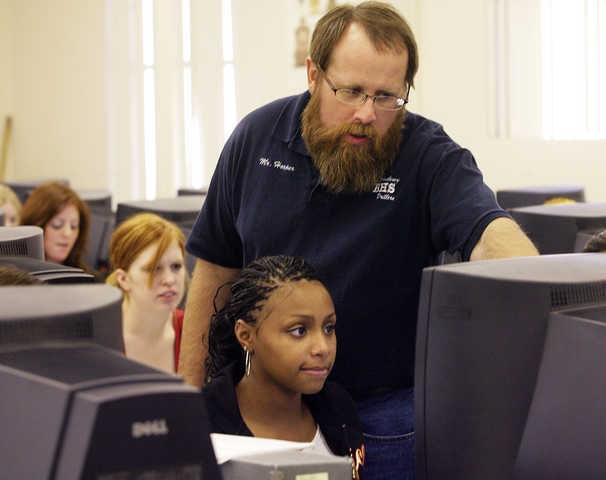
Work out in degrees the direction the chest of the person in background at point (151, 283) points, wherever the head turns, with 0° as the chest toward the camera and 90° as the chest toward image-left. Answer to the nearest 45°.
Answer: approximately 315°

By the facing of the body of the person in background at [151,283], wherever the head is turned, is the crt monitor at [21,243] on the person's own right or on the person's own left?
on the person's own right

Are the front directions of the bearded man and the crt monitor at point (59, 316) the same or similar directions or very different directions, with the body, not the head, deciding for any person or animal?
very different directions

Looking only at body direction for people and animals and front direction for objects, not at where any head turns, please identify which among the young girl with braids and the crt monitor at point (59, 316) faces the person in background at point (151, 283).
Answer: the crt monitor

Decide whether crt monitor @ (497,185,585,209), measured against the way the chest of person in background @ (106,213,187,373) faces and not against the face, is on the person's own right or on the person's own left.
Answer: on the person's own left

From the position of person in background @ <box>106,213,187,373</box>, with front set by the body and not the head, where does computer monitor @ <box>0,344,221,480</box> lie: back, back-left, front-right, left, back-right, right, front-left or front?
front-right

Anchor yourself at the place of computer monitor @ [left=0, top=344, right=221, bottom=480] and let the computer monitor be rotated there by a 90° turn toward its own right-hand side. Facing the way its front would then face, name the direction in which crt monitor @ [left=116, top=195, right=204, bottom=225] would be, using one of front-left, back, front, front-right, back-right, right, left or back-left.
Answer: front-left

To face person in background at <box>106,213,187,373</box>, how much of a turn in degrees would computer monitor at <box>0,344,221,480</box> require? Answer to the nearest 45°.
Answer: approximately 45° to its right

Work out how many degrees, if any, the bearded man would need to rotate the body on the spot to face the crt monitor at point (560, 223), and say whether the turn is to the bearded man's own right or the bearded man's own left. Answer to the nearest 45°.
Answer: approximately 135° to the bearded man's own left

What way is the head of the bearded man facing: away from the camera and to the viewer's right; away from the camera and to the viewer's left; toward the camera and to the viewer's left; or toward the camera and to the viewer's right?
toward the camera and to the viewer's right

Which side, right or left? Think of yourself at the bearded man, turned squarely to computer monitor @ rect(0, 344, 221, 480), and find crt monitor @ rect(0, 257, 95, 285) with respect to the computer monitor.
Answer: right

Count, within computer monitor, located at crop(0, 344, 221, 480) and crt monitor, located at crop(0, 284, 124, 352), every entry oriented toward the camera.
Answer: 0

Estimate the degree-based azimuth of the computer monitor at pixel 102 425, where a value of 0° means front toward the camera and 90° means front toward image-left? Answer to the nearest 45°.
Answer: approximately 135°

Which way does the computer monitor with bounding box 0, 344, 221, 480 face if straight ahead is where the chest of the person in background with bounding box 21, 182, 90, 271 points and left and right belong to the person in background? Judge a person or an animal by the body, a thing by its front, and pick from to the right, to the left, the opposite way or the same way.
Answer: the opposite way

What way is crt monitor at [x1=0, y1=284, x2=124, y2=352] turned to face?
away from the camera
